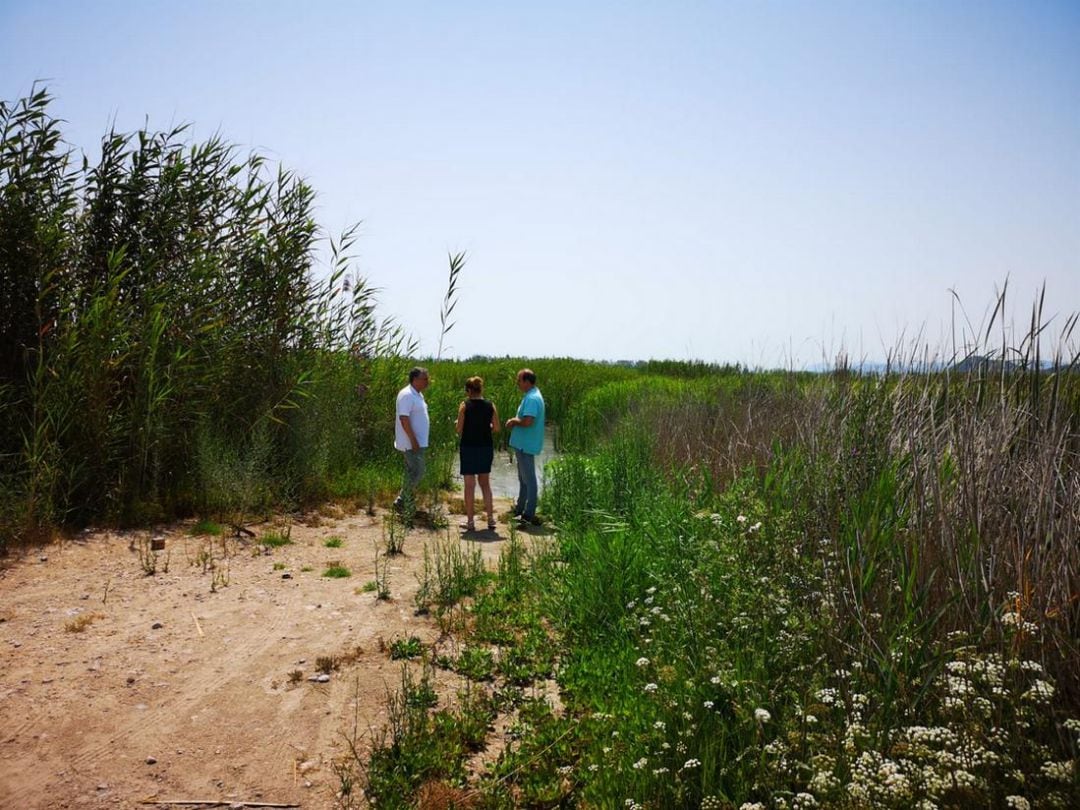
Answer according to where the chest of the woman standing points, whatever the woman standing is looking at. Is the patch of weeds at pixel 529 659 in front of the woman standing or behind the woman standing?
behind

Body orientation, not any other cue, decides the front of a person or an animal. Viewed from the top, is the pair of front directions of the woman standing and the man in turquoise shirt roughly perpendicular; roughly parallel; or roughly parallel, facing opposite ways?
roughly perpendicular

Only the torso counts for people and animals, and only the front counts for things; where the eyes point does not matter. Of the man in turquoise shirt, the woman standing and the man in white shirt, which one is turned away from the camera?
the woman standing

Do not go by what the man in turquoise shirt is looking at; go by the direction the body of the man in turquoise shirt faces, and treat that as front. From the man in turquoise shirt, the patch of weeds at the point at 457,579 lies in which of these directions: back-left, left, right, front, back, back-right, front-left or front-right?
left

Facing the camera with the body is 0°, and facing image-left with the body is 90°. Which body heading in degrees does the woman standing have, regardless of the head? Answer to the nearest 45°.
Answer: approximately 180°

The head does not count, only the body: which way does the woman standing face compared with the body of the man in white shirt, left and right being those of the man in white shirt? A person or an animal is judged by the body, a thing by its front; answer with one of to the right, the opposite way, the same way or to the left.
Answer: to the left

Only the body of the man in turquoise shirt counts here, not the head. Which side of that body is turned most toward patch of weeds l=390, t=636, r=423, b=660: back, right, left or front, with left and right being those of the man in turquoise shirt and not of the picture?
left

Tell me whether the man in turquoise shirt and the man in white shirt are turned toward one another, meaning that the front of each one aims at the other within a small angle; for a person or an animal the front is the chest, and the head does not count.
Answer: yes

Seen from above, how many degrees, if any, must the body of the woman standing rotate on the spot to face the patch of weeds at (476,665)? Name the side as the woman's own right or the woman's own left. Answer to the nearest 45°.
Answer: approximately 180°

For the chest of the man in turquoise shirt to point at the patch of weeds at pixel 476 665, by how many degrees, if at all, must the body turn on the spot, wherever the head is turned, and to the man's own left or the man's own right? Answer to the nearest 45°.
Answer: approximately 90° to the man's own left

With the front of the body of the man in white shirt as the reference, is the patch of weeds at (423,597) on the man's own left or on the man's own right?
on the man's own right

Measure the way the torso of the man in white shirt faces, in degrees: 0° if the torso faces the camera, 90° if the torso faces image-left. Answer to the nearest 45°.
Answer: approximately 270°

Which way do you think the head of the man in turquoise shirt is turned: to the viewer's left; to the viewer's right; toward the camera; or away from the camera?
to the viewer's left

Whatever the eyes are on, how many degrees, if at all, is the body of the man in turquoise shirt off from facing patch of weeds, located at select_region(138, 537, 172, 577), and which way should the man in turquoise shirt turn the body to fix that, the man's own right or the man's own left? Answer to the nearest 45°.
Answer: approximately 45° to the man's own left

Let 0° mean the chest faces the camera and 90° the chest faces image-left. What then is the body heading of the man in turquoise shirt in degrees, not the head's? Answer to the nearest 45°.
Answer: approximately 90°

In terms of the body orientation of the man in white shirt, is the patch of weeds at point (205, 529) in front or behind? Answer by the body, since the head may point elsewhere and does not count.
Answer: behind

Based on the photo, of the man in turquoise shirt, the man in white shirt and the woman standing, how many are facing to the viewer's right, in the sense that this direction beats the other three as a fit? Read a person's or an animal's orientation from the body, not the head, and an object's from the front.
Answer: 1
